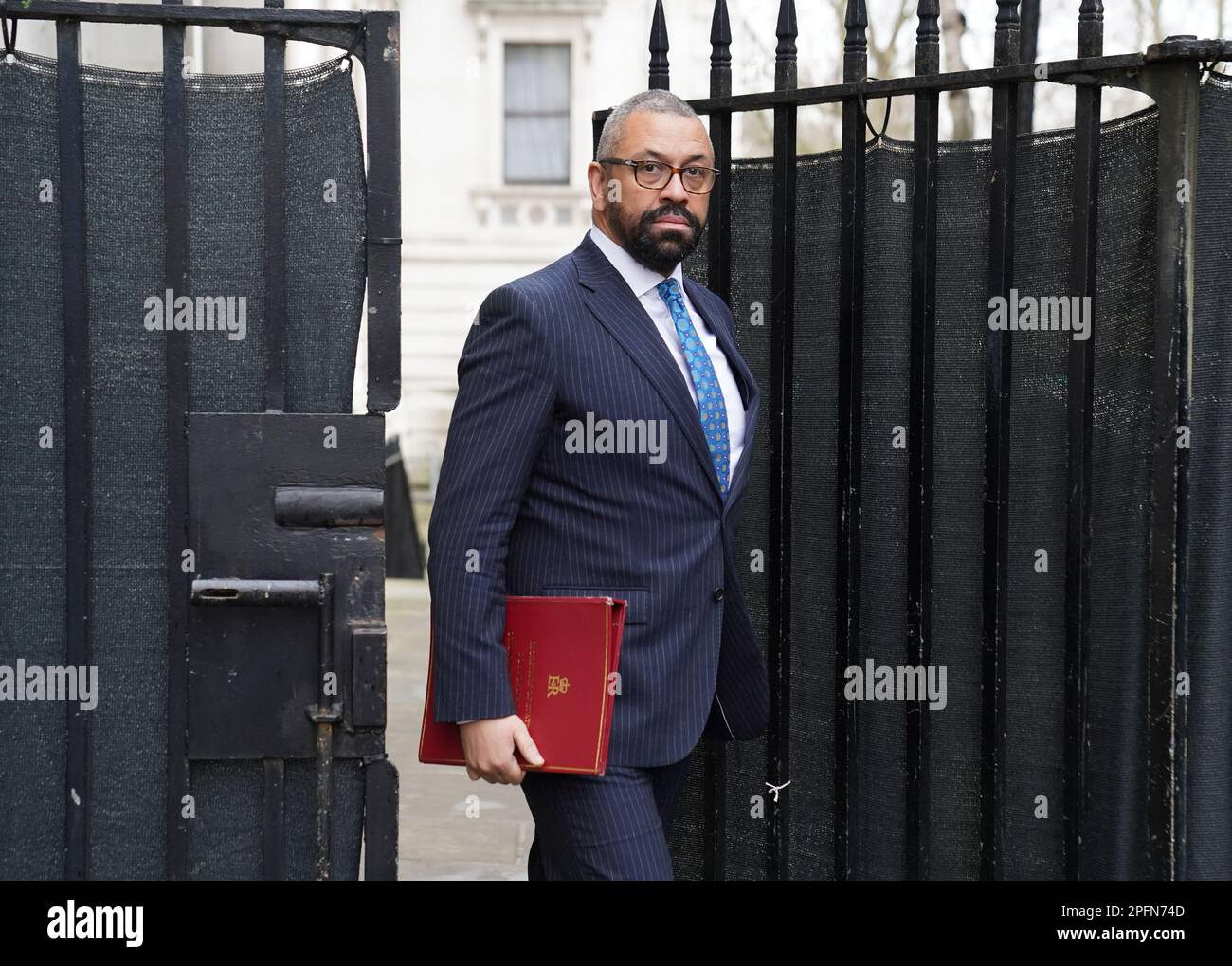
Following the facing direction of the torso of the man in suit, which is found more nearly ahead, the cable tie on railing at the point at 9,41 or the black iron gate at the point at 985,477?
the black iron gate

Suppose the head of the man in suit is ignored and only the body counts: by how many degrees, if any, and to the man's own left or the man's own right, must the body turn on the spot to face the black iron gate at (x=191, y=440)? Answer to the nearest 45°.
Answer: approximately 135° to the man's own right

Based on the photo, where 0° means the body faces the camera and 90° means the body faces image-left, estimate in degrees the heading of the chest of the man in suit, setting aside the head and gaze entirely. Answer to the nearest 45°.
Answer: approximately 315°

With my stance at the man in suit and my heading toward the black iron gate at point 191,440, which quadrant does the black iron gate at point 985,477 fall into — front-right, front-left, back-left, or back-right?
back-right
